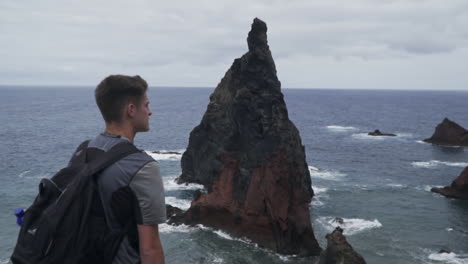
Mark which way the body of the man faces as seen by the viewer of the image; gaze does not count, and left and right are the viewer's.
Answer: facing away from the viewer and to the right of the viewer

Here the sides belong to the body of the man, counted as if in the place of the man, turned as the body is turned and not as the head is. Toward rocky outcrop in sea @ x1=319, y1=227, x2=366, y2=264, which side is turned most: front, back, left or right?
front

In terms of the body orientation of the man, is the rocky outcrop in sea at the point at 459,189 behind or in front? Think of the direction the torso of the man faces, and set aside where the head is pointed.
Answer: in front

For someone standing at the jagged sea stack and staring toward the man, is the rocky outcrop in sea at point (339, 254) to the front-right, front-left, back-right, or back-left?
front-left

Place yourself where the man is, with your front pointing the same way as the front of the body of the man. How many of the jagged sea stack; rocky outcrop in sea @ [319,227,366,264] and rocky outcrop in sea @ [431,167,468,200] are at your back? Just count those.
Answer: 0

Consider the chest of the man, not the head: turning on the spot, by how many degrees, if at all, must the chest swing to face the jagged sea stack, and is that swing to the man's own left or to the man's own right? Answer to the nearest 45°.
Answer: approximately 45° to the man's own left

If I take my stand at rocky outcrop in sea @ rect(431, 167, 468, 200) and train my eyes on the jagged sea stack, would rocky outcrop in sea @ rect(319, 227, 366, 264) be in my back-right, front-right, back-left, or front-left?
front-left
